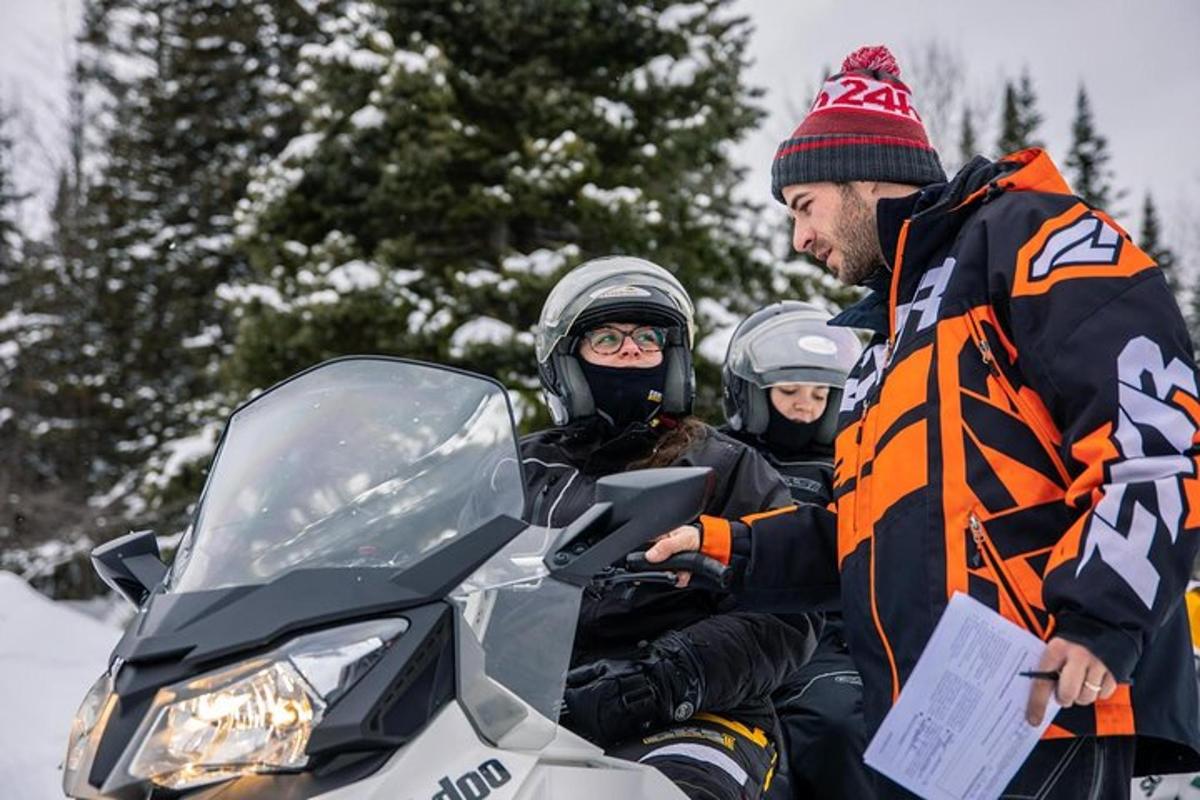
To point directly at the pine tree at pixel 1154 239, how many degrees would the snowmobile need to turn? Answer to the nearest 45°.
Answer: approximately 180°

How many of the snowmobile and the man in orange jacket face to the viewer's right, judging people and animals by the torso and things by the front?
0

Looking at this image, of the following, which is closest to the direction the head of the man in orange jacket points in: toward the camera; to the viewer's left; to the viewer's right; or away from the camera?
to the viewer's left

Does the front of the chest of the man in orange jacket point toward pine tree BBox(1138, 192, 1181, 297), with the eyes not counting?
no

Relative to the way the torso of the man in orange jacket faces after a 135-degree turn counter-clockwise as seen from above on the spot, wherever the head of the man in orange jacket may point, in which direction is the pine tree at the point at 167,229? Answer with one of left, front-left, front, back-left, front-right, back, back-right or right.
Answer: back-left

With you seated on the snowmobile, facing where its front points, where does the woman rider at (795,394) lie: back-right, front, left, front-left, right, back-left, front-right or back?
back

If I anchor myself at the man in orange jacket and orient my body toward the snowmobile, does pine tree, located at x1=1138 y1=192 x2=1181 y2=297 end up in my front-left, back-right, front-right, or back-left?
back-right

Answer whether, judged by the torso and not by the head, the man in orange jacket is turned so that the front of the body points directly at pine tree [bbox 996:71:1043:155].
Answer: no

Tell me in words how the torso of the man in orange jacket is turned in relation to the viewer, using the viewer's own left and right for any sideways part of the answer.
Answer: facing the viewer and to the left of the viewer

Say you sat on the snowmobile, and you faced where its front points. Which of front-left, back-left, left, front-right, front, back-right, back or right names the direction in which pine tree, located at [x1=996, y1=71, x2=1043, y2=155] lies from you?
back
